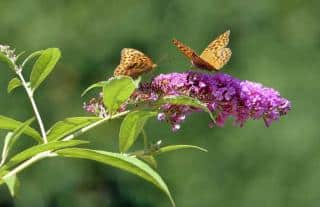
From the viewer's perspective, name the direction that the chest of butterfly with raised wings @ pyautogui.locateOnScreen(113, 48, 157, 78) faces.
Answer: to the viewer's right
